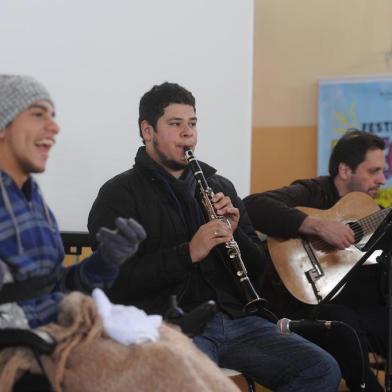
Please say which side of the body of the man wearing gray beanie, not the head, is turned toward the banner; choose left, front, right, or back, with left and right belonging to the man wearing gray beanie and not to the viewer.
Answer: left

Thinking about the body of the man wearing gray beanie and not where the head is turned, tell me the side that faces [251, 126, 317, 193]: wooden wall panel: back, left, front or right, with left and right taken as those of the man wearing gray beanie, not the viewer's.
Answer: left

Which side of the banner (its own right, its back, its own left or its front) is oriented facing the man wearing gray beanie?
front

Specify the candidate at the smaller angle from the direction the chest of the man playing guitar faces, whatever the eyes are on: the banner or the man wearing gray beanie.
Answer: the man wearing gray beanie

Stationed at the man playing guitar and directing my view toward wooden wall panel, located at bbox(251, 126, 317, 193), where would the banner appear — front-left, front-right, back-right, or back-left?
front-right

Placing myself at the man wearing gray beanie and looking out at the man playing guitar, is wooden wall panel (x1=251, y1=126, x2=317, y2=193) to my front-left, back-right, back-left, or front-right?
front-left

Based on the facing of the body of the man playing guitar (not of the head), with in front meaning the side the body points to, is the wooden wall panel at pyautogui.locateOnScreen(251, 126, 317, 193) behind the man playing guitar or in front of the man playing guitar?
behind

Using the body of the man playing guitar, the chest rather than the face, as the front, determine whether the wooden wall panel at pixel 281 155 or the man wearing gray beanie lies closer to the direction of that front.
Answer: the man wearing gray beanie

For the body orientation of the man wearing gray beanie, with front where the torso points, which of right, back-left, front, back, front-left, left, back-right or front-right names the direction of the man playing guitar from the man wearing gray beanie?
left

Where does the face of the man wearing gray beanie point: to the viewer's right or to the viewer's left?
to the viewer's right

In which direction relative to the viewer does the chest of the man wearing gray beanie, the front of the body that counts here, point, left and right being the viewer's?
facing the viewer and to the right of the viewer

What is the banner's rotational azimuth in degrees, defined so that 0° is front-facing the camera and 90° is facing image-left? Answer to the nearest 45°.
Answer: approximately 0°
